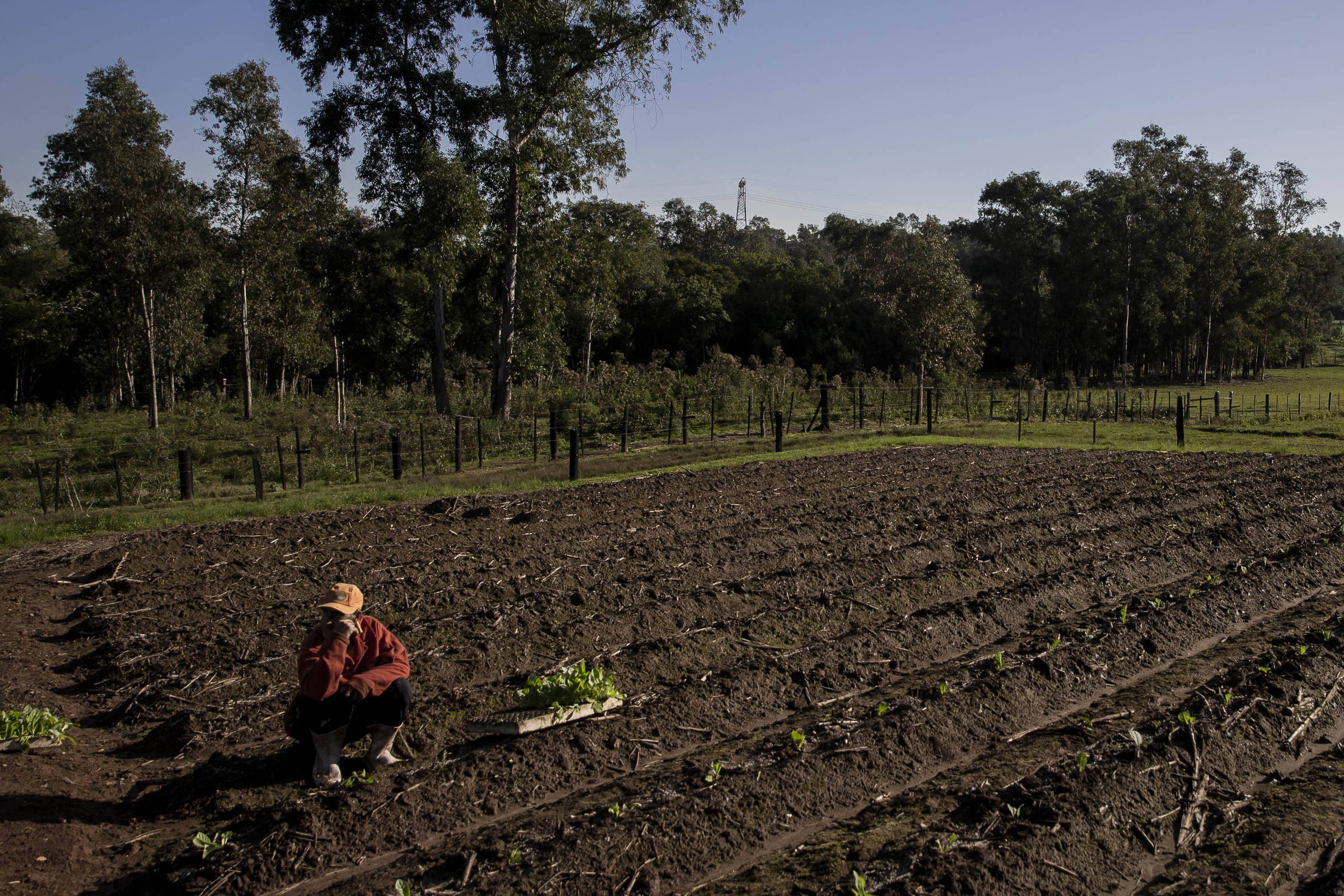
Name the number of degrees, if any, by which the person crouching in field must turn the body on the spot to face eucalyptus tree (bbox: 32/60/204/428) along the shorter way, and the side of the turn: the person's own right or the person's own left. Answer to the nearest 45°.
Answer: approximately 180°

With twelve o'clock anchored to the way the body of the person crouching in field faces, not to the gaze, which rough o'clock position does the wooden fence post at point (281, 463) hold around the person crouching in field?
The wooden fence post is roughly at 6 o'clock from the person crouching in field.

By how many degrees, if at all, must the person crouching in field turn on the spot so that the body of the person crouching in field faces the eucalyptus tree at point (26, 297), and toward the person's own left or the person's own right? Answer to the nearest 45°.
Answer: approximately 180°

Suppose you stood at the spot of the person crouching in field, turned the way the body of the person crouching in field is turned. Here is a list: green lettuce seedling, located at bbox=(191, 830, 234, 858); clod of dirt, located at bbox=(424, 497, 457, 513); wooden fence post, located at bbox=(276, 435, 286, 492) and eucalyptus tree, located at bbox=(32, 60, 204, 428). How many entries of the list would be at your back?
3

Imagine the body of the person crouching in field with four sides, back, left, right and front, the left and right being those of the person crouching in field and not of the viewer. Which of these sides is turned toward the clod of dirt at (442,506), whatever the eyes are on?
back

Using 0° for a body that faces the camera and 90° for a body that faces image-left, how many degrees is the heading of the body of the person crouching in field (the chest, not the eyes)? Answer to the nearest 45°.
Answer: approximately 0°

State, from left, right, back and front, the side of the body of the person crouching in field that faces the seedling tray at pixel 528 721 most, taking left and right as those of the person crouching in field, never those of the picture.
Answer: left

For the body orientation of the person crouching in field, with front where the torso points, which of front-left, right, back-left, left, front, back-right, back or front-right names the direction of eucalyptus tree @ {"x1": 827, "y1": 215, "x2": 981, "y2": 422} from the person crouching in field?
back-left

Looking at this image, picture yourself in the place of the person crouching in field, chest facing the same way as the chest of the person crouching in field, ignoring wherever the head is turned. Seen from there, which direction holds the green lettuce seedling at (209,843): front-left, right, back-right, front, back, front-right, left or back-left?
front-right

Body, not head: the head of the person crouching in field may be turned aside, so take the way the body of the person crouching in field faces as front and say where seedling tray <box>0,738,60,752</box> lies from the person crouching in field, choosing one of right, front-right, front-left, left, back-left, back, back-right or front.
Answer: back-right

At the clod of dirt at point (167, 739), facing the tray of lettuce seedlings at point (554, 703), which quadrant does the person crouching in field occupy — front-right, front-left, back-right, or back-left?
front-right

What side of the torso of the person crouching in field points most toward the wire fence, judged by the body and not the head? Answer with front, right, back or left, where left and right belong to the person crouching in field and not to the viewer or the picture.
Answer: back
